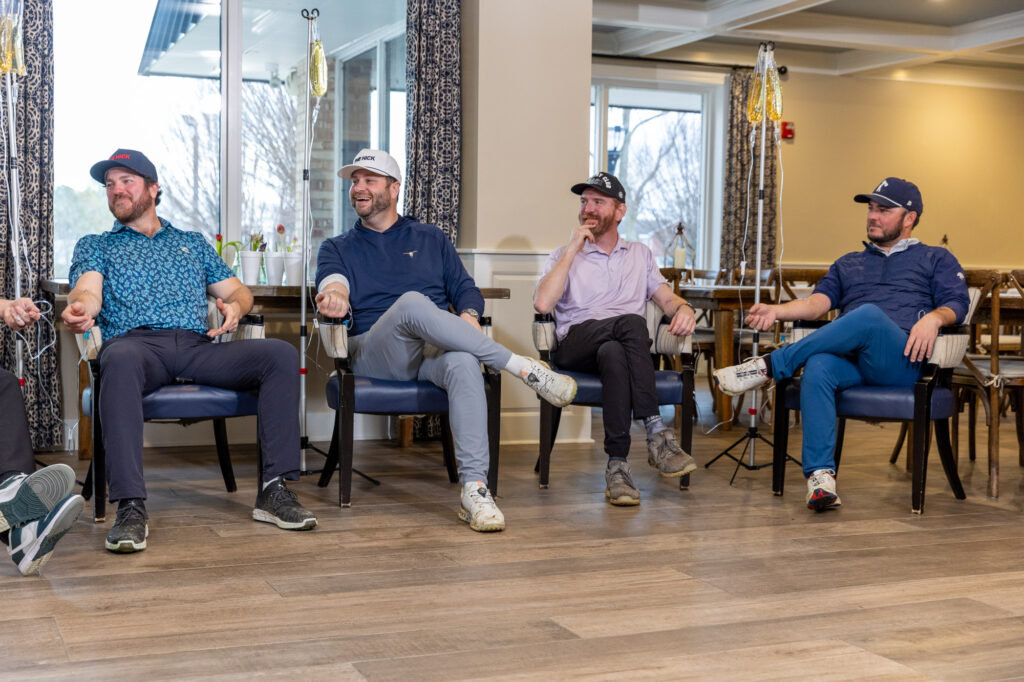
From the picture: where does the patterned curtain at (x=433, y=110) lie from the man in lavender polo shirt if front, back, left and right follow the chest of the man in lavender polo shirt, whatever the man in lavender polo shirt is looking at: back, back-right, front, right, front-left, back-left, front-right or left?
back-right

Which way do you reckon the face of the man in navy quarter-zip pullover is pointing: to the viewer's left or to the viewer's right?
to the viewer's left

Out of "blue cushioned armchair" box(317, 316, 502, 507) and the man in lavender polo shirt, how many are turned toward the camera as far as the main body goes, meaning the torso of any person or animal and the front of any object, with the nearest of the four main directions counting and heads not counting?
2

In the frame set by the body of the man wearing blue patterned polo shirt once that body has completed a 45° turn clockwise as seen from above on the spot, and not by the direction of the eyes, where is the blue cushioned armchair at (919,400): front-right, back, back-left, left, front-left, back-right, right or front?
back-left

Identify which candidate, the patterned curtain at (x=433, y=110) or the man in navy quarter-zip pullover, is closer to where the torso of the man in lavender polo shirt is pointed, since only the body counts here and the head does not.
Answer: the man in navy quarter-zip pullover

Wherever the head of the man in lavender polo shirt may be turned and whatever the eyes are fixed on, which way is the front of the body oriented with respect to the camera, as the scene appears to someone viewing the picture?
toward the camera

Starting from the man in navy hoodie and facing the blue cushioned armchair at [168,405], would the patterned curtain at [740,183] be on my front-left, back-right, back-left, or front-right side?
back-right

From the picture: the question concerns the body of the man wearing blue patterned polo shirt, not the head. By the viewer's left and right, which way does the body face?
facing the viewer

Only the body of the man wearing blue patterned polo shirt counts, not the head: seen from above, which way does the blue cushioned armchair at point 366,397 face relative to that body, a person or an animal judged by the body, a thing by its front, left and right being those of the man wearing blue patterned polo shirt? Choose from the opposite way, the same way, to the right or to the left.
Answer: the same way

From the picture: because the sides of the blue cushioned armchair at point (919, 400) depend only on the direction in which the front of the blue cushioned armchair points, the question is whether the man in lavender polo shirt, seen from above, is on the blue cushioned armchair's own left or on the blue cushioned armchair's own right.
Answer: on the blue cushioned armchair's own right

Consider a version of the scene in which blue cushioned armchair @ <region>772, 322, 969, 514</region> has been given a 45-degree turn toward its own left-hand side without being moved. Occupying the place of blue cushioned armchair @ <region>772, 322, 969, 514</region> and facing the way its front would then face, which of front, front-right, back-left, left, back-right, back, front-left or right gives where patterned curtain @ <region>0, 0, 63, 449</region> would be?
right

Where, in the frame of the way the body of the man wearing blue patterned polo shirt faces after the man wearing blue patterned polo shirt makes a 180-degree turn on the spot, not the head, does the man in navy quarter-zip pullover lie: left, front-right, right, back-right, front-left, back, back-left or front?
right

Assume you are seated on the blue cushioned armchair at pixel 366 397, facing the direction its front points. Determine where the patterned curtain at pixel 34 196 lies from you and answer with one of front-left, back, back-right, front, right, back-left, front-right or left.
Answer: back-right

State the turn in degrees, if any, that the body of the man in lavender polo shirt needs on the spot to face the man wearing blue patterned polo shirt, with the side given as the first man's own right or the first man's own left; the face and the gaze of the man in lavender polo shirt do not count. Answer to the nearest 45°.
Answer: approximately 45° to the first man's own right

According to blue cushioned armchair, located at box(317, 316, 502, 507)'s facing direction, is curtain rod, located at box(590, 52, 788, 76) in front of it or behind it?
behind

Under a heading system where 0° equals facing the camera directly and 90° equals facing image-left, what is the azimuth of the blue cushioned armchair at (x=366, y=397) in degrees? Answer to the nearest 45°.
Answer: approximately 0°
